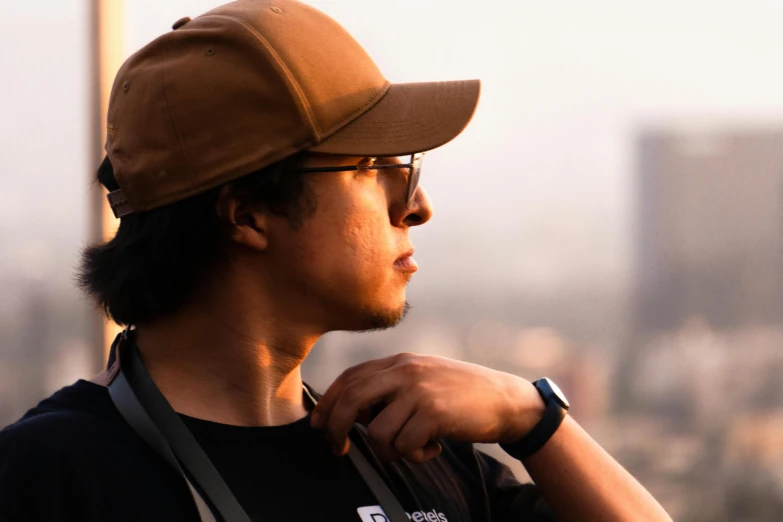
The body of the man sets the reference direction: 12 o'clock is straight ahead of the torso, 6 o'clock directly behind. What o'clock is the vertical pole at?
The vertical pole is roughly at 7 o'clock from the man.

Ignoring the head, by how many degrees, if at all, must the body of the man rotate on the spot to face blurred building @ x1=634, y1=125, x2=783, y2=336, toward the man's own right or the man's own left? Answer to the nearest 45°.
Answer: approximately 90° to the man's own left

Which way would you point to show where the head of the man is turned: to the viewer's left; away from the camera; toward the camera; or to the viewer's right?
to the viewer's right

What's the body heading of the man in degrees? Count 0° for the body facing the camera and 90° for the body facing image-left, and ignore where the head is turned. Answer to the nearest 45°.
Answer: approximately 315°
